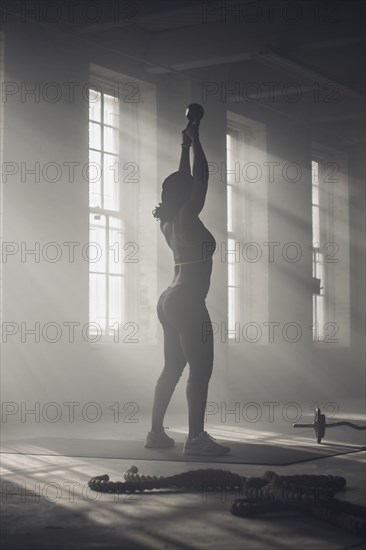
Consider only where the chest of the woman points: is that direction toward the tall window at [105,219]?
no

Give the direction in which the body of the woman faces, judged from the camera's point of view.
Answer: to the viewer's right

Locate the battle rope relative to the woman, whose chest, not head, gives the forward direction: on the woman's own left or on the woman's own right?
on the woman's own right

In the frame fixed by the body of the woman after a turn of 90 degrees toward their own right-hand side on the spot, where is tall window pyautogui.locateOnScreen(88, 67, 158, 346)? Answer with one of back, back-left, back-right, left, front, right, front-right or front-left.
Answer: back
